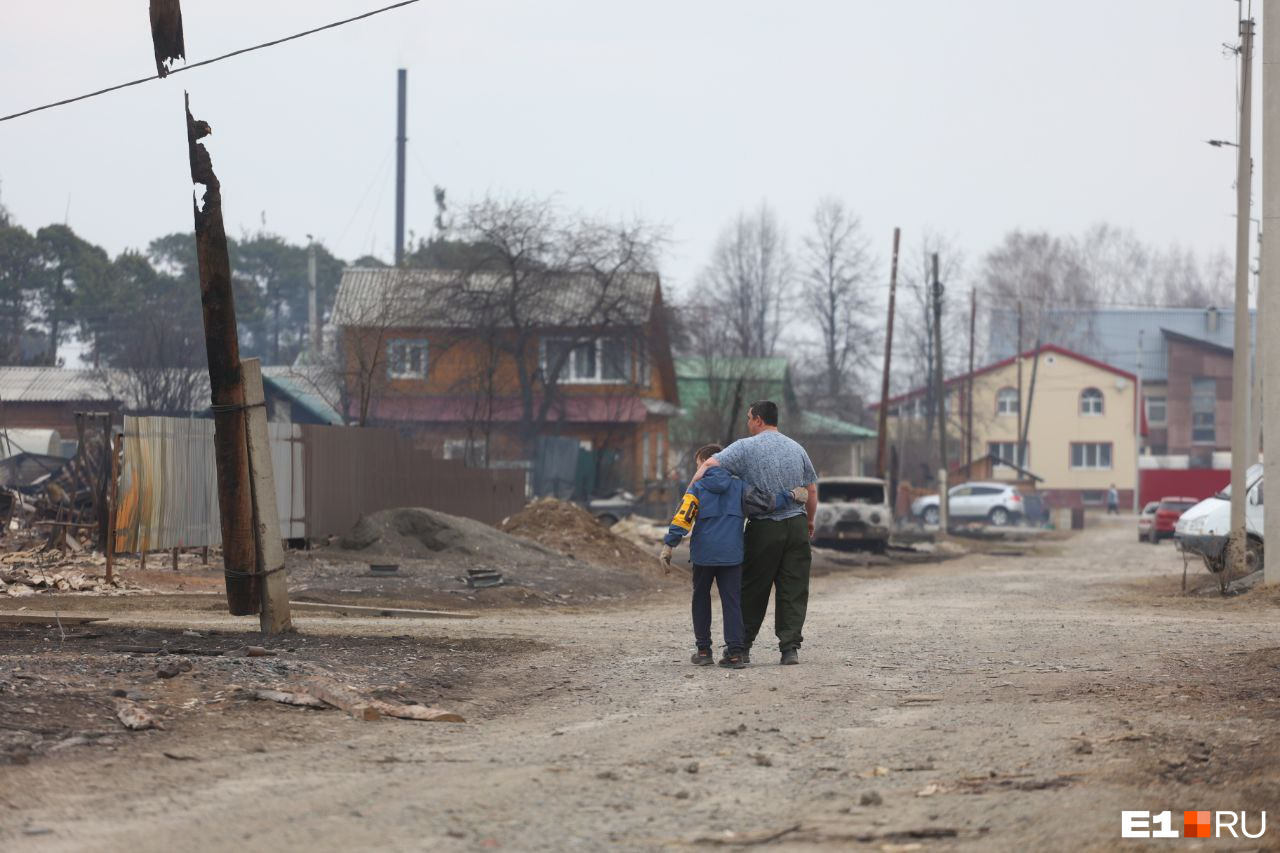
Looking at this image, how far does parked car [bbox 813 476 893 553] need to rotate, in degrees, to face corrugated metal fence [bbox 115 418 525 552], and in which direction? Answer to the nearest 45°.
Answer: approximately 45° to its right

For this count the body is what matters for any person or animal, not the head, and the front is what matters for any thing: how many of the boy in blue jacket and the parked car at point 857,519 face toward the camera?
1

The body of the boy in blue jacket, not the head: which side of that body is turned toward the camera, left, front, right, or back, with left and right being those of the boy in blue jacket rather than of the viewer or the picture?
back

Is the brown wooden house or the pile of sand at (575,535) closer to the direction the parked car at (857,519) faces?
the pile of sand

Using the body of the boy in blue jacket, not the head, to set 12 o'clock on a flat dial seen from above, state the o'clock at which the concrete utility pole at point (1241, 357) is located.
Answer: The concrete utility pole is roughly at 1 o'clock from the boy in blue jacket.

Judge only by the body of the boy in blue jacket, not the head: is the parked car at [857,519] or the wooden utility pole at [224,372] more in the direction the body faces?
the parked car

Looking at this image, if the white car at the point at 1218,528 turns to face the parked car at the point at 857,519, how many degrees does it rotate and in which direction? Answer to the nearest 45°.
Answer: approximately 90° to its right

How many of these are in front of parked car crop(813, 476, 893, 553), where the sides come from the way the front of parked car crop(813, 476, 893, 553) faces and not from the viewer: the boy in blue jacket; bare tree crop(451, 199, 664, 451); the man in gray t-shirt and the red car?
2

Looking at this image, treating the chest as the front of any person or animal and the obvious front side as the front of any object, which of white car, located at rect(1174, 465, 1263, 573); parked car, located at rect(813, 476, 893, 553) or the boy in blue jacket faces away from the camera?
the boy in blue jacket

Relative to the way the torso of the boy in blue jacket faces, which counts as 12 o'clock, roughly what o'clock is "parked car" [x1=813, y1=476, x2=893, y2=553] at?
The parked car is roughly at 12 o'clock from the boy in blue jacket.

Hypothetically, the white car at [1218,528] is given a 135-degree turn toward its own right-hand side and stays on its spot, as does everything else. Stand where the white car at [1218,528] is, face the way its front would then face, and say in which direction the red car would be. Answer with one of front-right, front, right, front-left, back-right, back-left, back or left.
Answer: front

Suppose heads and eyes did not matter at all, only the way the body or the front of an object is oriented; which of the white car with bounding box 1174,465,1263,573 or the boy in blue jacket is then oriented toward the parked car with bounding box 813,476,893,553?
the boy in blue jacket
